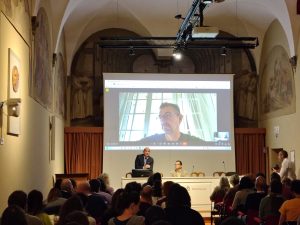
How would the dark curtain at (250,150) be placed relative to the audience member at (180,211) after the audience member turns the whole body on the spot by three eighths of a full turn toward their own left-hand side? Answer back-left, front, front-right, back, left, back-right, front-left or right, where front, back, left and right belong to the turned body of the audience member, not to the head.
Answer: back-right

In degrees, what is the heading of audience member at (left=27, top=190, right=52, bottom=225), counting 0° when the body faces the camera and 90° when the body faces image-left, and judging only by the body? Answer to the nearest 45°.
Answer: approximately 180°

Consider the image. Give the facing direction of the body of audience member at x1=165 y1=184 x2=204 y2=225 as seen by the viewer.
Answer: away from the camera

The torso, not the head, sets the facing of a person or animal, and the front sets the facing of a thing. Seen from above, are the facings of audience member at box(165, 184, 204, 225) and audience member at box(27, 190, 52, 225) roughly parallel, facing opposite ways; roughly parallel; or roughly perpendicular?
roughly parallel

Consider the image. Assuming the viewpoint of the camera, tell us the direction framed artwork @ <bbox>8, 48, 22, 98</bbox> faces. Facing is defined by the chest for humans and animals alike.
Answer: facing to the right of the viewer

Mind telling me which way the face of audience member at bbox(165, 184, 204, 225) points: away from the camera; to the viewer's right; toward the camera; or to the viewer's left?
away from the camera

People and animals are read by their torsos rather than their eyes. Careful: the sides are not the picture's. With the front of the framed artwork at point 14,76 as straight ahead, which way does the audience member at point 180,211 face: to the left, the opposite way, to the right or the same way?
to the left

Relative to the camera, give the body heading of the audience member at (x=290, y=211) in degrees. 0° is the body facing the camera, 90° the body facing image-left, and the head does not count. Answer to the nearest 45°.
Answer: approximately 180°

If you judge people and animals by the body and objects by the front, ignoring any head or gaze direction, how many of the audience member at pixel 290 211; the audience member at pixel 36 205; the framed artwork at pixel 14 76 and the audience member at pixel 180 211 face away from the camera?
3

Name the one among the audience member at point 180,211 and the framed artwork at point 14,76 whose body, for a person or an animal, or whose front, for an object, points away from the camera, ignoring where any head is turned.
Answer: the audience member

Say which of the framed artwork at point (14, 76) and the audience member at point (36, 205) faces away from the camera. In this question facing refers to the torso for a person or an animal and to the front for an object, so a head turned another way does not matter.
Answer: the audience member
